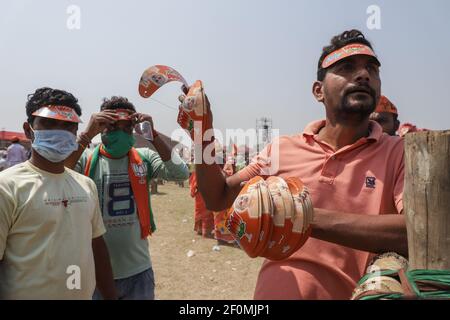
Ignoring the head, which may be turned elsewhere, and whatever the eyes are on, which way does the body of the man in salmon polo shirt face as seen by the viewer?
toward the camera

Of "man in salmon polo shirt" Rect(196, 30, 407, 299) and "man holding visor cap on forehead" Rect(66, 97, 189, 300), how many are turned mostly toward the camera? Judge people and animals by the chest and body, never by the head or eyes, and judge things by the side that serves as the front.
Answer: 2

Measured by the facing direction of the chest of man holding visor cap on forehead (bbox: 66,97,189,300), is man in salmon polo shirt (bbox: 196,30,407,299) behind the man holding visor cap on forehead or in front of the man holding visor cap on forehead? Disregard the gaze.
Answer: in front
